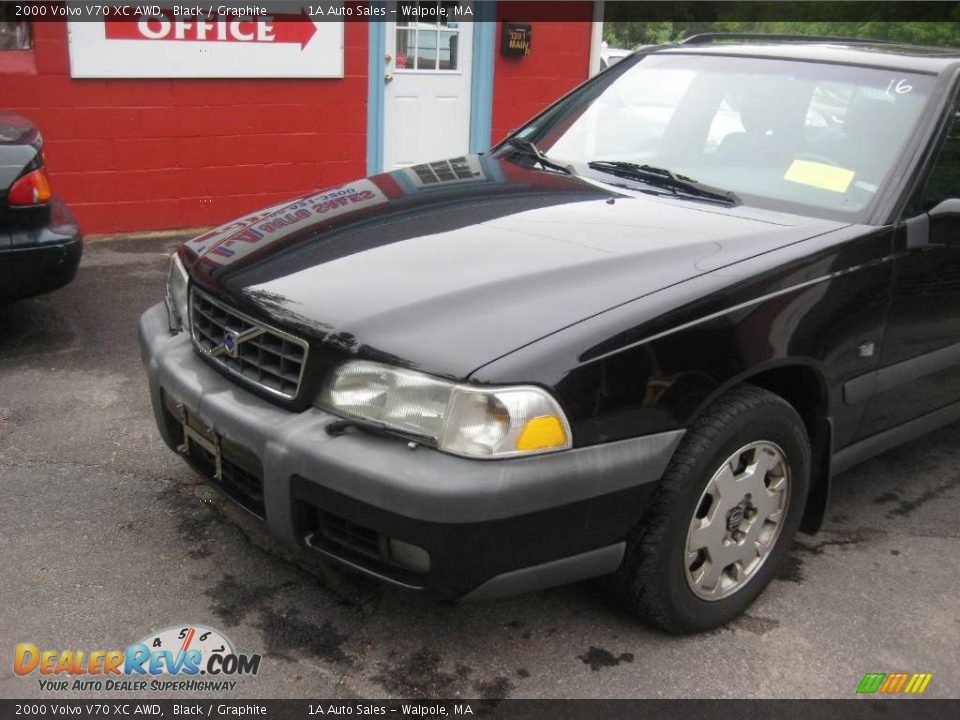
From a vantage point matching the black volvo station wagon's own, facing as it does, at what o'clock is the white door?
The white door is roughly at 4 o'clock from the black volvo station wagon.

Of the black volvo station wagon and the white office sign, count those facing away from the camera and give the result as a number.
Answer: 0

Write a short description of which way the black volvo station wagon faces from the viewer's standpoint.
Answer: facing the viewer and to the left of the viewer

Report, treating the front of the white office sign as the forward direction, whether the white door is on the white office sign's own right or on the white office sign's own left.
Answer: on the white office sign's own left

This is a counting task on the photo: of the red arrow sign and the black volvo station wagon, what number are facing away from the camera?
0

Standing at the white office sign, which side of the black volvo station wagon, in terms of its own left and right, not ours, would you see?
right

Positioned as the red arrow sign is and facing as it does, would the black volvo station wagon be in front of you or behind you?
in front

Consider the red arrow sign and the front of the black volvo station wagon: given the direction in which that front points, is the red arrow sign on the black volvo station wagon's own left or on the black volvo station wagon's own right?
on the black volvo station wagon's own right

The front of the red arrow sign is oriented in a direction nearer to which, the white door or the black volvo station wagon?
the black volvo station wagon

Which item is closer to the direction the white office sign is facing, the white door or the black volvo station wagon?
the black volvo station wagon

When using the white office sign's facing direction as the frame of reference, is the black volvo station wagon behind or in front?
in front

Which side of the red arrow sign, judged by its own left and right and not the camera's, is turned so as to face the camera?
front
